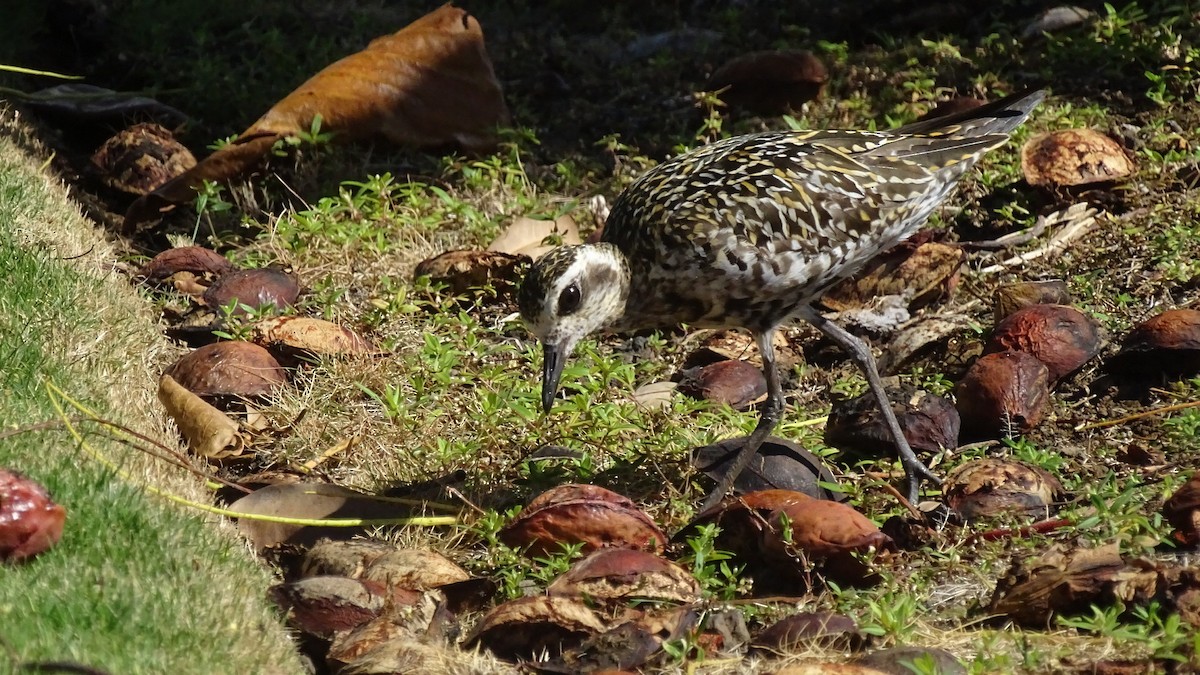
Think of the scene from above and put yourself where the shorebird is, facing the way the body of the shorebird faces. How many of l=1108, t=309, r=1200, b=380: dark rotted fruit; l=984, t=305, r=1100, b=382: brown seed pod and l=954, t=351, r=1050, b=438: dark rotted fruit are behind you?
3

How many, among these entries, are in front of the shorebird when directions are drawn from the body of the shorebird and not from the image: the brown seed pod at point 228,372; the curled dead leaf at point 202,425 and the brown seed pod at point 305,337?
3

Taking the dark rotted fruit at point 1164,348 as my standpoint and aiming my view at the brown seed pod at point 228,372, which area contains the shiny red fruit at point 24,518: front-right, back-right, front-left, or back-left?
front-left

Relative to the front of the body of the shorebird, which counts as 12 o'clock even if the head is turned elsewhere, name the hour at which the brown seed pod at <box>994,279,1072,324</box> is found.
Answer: The brown seed pod is roughly at 5 o'clock from the shorebird.

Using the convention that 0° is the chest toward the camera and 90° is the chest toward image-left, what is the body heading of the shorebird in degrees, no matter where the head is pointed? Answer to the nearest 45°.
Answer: approximately 90°

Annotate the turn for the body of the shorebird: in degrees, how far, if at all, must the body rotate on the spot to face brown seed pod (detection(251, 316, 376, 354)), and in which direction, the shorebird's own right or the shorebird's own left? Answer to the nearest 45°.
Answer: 0° — it already faces it

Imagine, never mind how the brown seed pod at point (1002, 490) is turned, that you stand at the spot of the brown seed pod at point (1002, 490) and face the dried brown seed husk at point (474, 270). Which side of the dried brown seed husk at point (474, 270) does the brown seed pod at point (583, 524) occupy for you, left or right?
left

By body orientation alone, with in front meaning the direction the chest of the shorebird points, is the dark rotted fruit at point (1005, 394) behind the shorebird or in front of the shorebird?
behind

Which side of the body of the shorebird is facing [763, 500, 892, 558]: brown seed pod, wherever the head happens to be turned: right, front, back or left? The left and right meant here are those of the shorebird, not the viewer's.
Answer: left

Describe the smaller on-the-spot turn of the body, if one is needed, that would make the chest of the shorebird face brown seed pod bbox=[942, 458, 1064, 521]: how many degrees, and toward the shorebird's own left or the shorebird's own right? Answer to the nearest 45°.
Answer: approximately 135° to the shorebird's own left

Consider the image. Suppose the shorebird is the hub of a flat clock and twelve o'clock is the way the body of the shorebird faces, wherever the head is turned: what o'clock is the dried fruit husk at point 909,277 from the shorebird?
The dried fruit husk is roughly at 4 o'clock from the shorebird.

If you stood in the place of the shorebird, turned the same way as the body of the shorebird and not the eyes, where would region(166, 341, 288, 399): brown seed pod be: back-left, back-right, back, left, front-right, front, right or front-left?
front

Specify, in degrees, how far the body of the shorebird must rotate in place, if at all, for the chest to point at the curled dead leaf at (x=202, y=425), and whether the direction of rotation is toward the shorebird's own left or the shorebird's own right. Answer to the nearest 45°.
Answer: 0° — it already faces it

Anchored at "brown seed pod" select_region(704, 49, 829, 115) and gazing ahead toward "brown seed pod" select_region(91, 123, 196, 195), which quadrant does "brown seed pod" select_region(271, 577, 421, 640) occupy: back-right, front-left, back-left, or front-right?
front-left

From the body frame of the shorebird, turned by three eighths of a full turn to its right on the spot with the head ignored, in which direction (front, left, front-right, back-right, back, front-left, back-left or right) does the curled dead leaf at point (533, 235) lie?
left

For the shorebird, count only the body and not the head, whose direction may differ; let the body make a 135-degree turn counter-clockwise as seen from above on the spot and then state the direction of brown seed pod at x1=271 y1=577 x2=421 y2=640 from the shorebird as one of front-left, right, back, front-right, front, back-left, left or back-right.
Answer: right

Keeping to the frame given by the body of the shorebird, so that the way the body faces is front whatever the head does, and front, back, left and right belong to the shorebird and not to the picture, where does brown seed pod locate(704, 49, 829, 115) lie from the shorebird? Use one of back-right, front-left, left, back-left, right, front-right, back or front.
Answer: right
